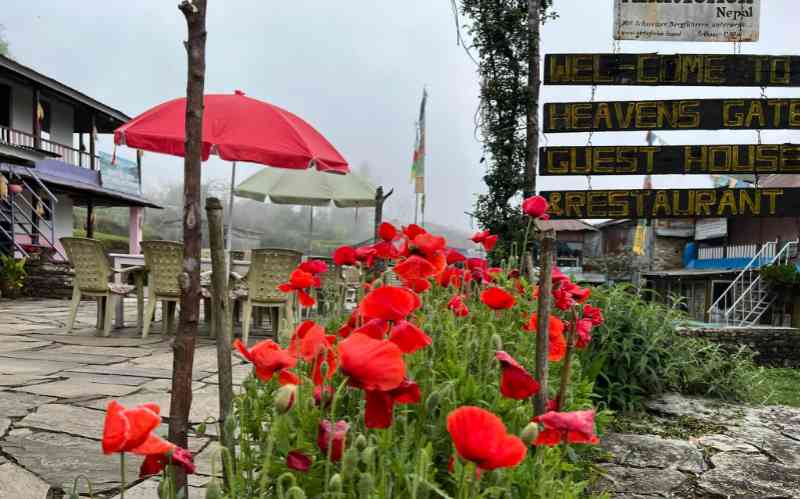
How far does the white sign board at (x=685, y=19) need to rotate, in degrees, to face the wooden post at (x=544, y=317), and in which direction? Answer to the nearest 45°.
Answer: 0° — it already faces it

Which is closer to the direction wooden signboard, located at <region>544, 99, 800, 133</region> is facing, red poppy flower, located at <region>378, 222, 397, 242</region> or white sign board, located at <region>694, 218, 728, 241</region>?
the red poppy flower

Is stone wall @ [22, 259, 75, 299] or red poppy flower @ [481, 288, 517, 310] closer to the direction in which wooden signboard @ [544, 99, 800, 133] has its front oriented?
the red poppy flower

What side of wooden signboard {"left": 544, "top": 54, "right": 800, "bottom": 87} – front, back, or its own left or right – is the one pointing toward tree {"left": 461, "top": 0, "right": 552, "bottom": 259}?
right
